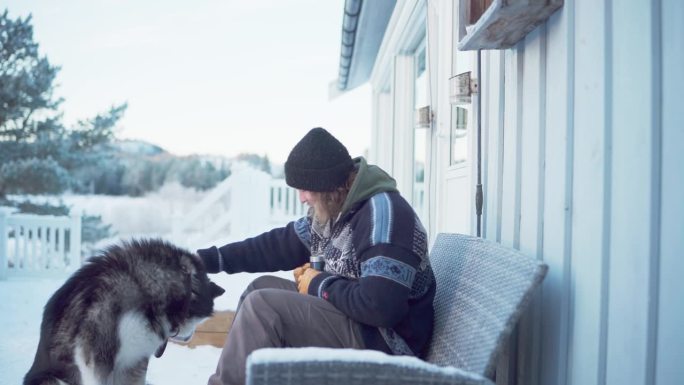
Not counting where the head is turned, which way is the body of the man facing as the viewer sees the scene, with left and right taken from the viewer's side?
facing to the left of the viewer

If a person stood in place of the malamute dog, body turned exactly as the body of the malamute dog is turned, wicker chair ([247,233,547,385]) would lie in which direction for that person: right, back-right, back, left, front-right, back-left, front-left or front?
front-right

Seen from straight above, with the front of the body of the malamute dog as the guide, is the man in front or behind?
in front

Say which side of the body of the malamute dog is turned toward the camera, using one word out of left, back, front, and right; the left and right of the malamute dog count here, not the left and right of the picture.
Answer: right

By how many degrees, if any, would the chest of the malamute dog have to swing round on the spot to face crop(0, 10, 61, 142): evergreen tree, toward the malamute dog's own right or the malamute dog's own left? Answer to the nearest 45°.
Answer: approximately 90° to the malamute dog's own left

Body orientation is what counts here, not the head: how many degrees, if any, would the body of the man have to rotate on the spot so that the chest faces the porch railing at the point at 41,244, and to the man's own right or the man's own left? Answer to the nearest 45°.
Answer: approximately 45° to the man's own right

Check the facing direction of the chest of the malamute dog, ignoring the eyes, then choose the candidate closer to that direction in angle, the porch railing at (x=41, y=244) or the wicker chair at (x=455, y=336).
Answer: the wicker chair

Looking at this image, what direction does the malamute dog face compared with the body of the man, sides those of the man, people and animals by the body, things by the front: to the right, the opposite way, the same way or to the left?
the opposite way

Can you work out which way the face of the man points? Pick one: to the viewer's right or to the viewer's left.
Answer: to the viewer's left

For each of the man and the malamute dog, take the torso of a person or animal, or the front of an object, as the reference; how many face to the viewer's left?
1

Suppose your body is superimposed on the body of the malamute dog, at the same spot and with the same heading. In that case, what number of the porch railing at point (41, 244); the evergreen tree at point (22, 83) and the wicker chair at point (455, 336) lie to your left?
2

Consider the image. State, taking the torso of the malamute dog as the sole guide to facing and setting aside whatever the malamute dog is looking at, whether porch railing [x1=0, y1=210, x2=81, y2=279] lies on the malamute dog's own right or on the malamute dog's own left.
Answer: on the malamute dog's own left

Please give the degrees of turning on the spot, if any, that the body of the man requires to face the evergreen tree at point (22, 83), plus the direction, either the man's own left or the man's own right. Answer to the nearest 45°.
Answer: approximately 45° to the man's own right

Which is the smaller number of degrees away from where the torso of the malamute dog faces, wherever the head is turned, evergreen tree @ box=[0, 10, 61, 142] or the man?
the man
